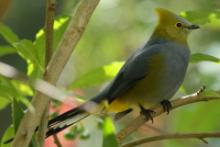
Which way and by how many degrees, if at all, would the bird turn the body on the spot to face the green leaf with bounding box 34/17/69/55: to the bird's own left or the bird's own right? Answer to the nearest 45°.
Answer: approximately 135° to the bird's own right

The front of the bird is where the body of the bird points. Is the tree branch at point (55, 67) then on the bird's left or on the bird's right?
on the bird's right

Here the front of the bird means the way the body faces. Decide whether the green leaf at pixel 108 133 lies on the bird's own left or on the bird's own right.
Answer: on the bird's own right

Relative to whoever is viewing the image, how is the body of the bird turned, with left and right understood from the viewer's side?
facing to the right of the viewer

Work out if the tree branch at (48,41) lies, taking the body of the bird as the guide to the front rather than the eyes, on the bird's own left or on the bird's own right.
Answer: on the bird's own right
